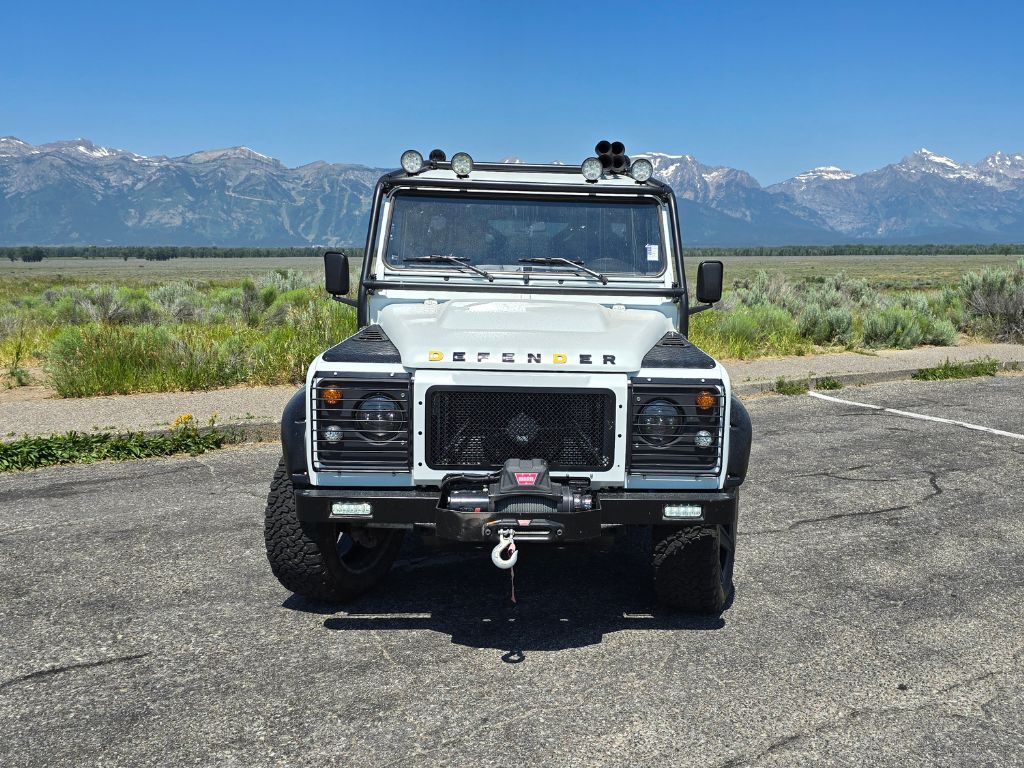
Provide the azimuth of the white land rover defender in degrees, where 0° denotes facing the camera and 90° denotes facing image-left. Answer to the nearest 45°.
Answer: approximately 0°

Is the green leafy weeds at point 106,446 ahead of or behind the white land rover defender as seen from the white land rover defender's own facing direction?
behind

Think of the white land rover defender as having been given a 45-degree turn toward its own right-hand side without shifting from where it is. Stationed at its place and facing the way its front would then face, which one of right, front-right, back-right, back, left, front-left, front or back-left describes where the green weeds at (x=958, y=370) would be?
back
